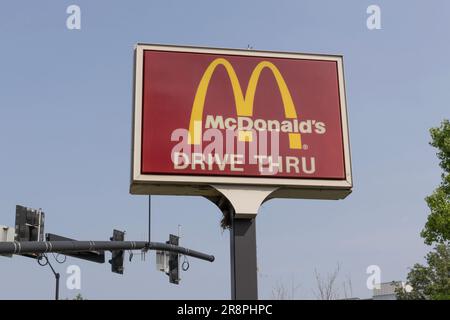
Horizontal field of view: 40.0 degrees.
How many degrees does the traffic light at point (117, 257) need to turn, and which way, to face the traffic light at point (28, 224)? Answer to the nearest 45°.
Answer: approximately 90° to its left

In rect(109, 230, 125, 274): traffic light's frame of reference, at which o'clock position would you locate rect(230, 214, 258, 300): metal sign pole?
The metal sign pole is roughly at 7 o'clock from the traffic light.

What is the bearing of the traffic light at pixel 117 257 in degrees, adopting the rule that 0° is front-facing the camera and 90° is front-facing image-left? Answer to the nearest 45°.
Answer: approximately 135°

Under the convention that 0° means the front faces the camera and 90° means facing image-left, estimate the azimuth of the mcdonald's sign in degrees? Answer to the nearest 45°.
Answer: approximately 0°

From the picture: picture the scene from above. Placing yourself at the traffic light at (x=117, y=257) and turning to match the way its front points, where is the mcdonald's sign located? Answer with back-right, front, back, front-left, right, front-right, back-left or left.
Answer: back-left
